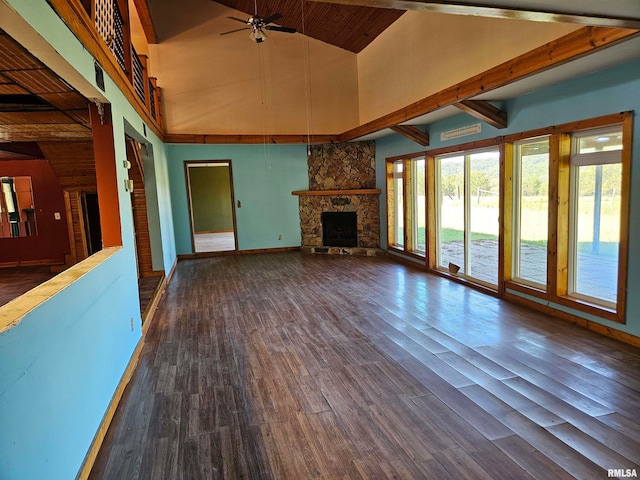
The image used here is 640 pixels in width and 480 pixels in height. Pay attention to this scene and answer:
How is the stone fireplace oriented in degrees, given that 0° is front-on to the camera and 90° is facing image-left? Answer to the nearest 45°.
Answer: approximately 0°

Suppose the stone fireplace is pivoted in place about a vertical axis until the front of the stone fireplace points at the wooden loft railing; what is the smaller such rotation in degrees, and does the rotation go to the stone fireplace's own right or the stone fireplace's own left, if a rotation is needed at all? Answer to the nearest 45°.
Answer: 0° — it already faces it
